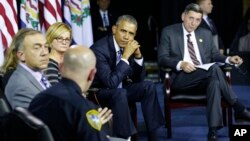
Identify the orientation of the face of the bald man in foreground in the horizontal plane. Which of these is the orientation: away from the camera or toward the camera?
away from the camera

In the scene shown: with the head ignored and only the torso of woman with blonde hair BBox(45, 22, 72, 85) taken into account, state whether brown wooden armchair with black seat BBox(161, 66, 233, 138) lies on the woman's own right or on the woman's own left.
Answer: on the woman's own left

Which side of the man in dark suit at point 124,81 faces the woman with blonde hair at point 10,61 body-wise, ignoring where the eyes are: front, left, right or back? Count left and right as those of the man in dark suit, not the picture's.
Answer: right

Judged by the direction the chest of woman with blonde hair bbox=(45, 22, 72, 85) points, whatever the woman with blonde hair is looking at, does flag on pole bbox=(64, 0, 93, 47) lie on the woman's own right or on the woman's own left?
on the woman's own left

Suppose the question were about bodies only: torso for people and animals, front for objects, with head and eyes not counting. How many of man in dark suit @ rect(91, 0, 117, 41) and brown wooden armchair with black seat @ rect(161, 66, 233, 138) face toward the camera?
2

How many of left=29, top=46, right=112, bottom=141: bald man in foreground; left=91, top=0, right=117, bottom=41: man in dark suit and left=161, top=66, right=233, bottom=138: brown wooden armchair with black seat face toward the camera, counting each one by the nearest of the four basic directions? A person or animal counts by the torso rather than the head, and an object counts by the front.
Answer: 2

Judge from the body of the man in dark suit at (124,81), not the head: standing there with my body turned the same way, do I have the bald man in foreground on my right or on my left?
on my right
